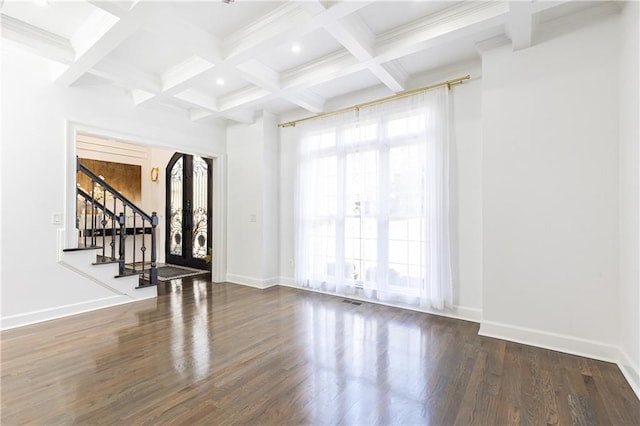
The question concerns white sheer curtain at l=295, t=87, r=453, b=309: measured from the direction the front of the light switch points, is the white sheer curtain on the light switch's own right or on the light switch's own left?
on the light switch's own left

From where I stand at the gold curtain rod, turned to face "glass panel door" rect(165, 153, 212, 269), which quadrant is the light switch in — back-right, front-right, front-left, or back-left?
front-left

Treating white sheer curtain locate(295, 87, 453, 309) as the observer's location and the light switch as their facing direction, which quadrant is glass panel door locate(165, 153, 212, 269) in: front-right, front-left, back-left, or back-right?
front-right

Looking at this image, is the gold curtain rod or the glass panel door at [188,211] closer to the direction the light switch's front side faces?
the gold curtain rod

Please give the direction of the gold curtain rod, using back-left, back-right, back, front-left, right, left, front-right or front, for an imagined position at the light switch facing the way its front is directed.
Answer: front-left

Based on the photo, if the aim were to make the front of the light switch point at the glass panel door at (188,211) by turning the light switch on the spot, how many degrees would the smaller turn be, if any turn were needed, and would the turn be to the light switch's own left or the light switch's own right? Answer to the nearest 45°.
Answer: approximately 135° to the light switch's own left

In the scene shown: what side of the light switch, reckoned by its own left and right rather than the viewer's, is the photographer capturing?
front

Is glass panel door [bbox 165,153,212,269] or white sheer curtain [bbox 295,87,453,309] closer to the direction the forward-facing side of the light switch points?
the white sheer curtain
